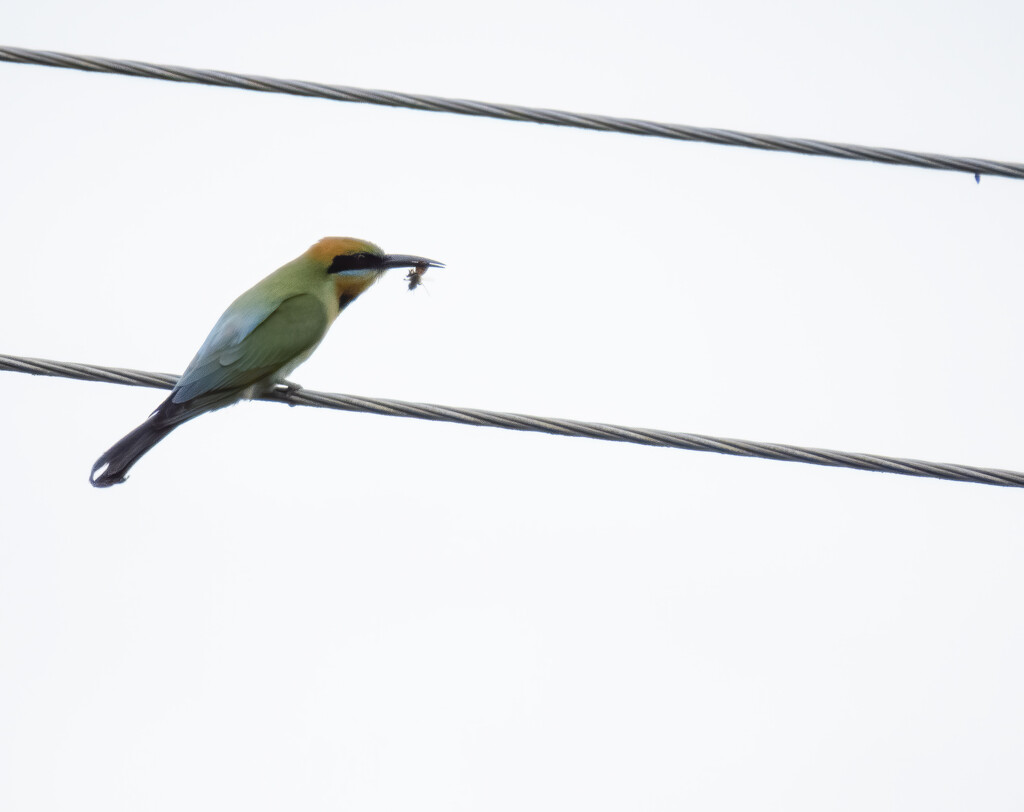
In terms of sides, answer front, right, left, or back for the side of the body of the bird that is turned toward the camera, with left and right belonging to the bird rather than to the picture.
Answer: right
